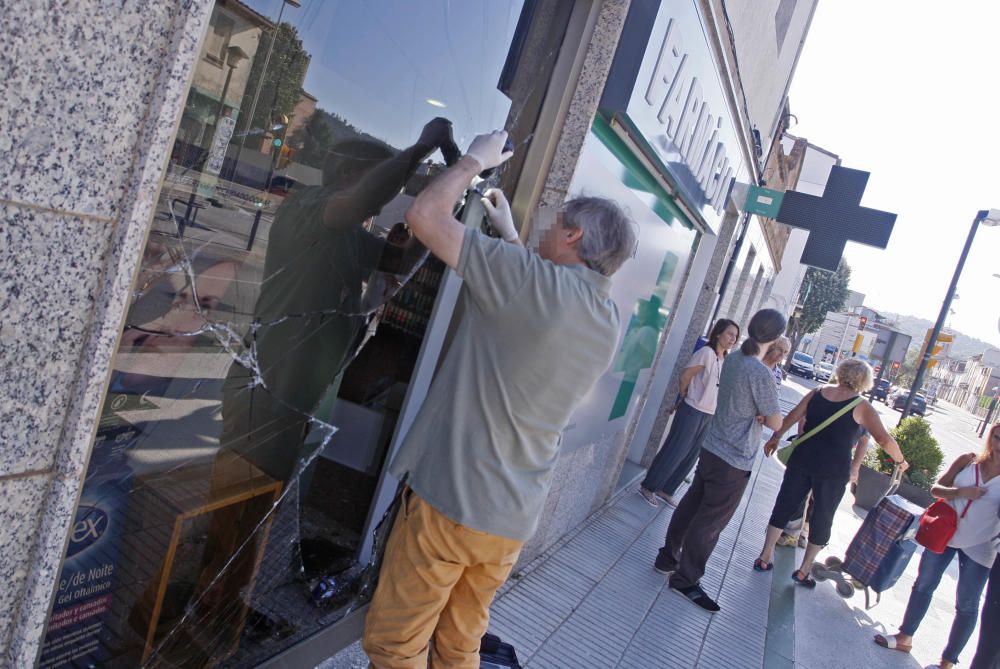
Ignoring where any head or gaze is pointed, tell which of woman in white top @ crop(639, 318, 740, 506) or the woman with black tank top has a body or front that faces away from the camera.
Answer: the woman with black tank top

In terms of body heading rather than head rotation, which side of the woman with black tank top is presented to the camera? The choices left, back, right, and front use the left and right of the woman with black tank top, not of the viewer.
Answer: back

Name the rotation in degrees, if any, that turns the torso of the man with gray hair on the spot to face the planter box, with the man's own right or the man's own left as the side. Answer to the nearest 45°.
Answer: approximately 90° to the man's own right

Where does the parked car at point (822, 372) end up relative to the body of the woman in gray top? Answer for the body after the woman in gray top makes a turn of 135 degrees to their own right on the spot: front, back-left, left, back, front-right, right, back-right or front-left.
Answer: back

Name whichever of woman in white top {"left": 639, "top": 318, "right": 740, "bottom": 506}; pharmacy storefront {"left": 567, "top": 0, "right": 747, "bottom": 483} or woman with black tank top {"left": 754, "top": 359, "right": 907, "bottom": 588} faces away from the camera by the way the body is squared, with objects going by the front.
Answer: the woman with black tank top

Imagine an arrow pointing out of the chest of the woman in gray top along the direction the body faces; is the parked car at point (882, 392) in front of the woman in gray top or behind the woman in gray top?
in front

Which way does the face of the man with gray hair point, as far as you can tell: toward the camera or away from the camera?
away from the camera

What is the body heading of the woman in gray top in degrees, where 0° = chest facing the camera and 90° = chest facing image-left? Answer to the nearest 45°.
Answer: approximately 225°
